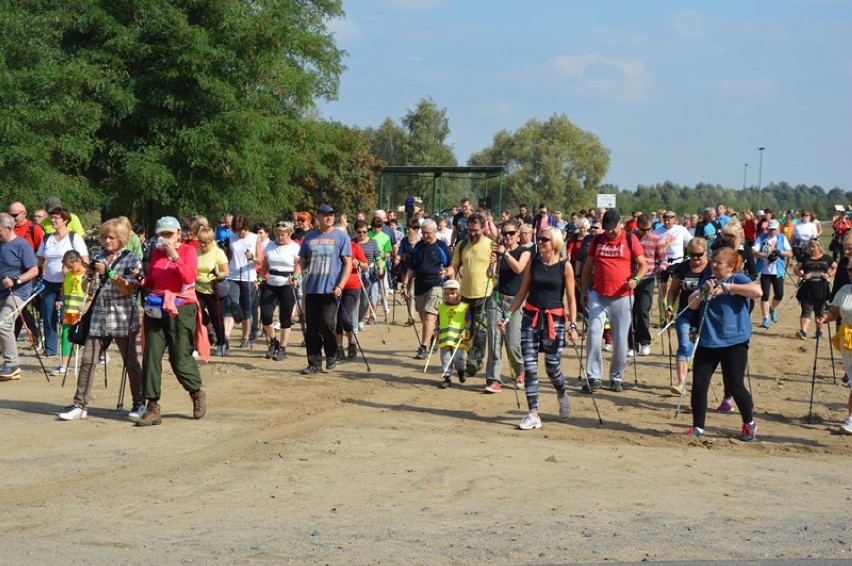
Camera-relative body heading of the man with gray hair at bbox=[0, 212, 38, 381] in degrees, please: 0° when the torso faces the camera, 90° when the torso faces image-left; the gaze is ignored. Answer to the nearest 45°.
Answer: approximately 45°

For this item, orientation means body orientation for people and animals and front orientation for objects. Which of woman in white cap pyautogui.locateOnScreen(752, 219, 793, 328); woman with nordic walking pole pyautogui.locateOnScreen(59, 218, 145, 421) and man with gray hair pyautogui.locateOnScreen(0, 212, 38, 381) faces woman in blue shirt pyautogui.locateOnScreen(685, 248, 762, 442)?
the woman in white cap

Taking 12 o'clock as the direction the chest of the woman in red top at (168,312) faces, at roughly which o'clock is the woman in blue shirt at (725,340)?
The woman in blue shirt is roughly at 8 o'clock from the woman in red top.

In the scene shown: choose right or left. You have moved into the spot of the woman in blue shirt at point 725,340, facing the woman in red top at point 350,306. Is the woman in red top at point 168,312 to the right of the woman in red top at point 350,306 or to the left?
left

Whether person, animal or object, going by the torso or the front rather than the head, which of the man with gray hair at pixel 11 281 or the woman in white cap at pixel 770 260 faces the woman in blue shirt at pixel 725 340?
the woman in white cap

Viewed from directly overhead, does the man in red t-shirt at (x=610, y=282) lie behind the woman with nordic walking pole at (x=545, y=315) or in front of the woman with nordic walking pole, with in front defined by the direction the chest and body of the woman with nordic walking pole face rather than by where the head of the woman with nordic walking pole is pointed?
behind

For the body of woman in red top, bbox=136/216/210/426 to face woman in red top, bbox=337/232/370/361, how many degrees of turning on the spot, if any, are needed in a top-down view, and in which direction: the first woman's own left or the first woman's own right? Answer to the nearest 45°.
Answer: approximately 180°
